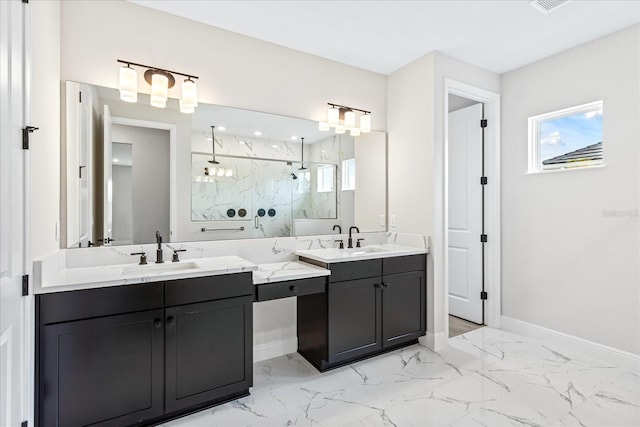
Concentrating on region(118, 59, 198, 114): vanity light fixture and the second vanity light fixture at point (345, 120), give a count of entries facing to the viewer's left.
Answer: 0

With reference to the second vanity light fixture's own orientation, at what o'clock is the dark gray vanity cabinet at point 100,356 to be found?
The dark gray vanity cabinet is roughly at 3 o'clock from the second vanity light fixture.

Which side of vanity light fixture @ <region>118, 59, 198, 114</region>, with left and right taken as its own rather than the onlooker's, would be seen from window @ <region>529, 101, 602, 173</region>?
left

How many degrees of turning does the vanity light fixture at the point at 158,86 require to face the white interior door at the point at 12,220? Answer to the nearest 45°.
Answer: approximately 45° to its right

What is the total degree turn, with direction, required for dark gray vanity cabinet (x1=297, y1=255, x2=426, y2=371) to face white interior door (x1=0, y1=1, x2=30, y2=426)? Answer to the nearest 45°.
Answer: approximately 90° to its right

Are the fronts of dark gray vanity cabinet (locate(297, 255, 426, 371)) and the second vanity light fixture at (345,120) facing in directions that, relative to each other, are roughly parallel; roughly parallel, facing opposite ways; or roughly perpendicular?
roughly parallel

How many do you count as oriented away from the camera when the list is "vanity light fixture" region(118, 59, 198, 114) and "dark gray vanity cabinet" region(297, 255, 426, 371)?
0

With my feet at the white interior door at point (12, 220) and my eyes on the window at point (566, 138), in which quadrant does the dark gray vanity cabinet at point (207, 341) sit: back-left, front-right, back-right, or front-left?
front-left

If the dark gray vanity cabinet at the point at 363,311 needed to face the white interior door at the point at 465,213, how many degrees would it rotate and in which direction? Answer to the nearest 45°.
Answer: approximately 90° to its left

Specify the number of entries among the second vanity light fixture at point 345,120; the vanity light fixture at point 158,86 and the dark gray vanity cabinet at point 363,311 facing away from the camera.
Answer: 0

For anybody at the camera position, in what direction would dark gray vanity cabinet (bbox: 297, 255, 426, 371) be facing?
facing the viewer and to the right of the viewer

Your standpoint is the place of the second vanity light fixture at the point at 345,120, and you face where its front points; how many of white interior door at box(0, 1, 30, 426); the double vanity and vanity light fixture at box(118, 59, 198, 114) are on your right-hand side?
3

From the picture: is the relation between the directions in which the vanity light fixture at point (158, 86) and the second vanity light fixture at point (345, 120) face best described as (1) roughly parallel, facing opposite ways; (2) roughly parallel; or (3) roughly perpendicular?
roughly parallel

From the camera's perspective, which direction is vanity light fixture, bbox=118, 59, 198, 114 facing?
toward the camera
